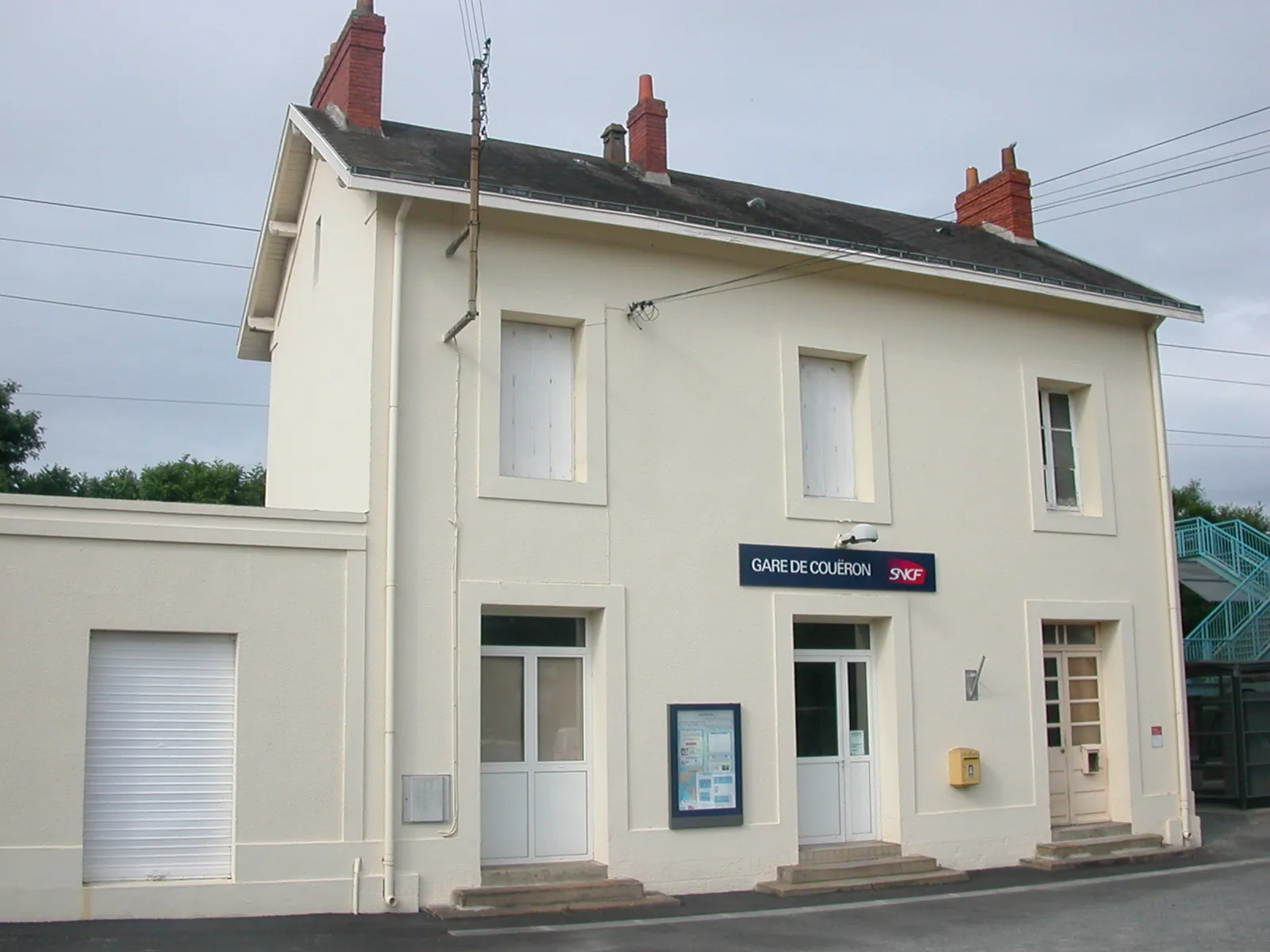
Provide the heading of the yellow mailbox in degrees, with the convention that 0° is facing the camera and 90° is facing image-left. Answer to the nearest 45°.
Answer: approximately 315°

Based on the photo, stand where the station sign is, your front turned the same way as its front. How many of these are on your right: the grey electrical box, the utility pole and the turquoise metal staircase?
2

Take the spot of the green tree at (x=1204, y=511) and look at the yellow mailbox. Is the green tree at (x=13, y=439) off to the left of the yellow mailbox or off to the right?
right

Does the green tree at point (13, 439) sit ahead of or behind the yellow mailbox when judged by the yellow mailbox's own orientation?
behind

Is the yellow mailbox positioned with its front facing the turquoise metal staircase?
no

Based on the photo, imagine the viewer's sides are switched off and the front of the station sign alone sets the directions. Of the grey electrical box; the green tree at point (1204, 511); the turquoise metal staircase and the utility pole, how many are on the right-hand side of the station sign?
2

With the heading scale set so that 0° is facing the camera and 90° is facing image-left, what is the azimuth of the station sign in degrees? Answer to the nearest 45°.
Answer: approximately 315°

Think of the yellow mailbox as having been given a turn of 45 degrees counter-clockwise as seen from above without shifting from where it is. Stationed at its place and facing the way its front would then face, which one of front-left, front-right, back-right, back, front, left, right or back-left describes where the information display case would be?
back-right

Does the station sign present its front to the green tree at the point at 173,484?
no

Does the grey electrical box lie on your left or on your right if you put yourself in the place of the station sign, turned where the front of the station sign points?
on your right

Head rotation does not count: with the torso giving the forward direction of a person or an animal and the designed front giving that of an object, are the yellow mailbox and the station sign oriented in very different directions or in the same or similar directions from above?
same or similar directions

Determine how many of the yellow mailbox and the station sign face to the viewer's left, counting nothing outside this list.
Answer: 0

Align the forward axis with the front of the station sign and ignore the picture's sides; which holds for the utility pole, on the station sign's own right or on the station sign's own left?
on the station sign's own right
